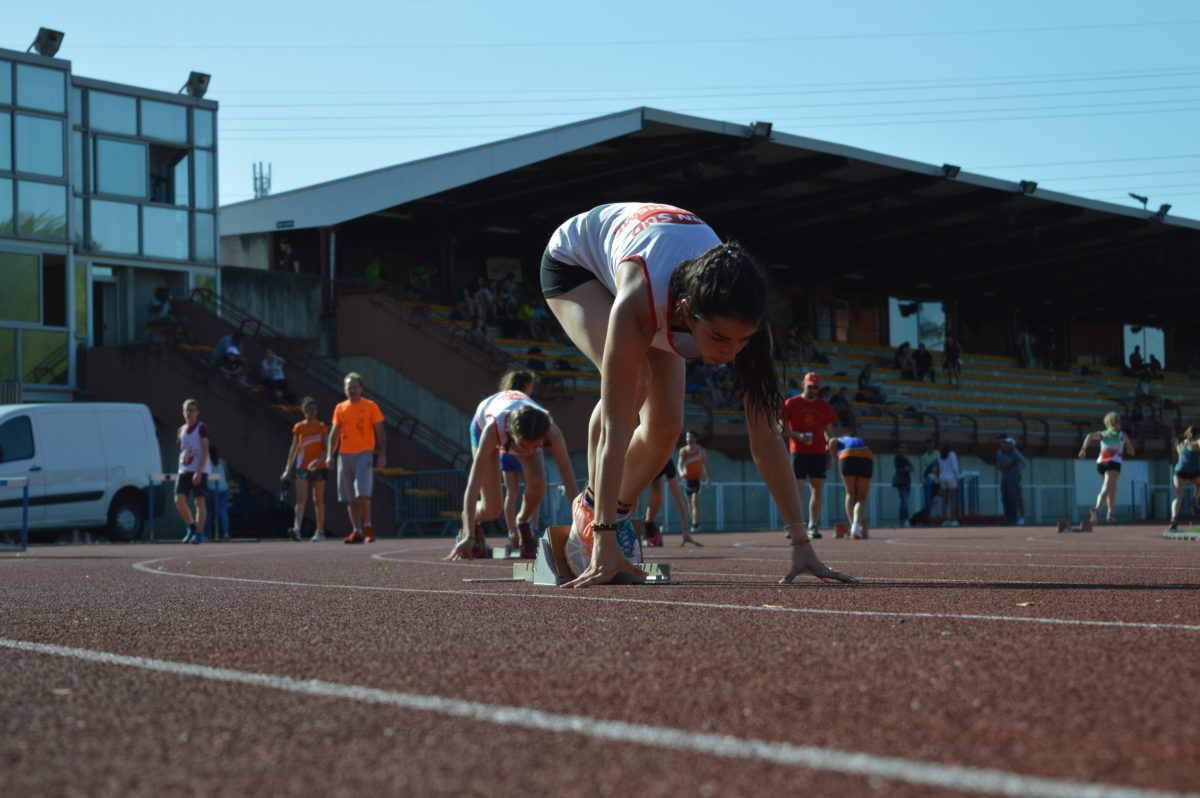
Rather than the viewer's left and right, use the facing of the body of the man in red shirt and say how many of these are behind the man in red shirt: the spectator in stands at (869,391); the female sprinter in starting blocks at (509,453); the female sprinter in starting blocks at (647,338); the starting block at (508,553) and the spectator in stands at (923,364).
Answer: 2

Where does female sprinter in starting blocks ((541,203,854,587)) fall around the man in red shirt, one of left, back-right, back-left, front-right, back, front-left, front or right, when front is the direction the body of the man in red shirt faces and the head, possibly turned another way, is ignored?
front

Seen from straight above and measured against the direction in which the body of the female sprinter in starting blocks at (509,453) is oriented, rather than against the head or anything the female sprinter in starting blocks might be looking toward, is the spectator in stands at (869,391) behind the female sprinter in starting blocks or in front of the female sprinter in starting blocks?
behind

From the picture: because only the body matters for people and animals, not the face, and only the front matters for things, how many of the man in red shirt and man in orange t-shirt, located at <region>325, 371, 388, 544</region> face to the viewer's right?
0

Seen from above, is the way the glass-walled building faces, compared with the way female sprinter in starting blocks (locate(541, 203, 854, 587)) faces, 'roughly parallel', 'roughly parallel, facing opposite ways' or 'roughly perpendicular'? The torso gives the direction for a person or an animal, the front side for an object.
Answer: roughly parallel

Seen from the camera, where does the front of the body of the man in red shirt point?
toward the camera

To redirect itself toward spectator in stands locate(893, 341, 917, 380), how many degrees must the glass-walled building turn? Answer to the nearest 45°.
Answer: approximately 45° to its left

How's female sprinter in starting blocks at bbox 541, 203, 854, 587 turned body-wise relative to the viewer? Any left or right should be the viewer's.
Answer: facing the viewer and to the right of the viewer

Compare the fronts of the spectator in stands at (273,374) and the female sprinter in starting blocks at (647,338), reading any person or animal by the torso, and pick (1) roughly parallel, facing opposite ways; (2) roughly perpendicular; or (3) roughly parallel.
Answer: roughly parallel

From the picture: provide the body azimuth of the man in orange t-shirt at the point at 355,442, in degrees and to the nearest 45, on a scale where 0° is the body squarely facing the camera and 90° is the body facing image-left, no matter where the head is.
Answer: approximately 0°

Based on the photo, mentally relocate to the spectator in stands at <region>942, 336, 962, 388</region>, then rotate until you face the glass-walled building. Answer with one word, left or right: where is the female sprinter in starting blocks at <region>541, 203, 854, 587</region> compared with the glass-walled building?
left

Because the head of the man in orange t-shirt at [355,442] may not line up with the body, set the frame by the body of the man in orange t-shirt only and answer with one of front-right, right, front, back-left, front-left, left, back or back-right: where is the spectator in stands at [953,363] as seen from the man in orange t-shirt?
back-left
